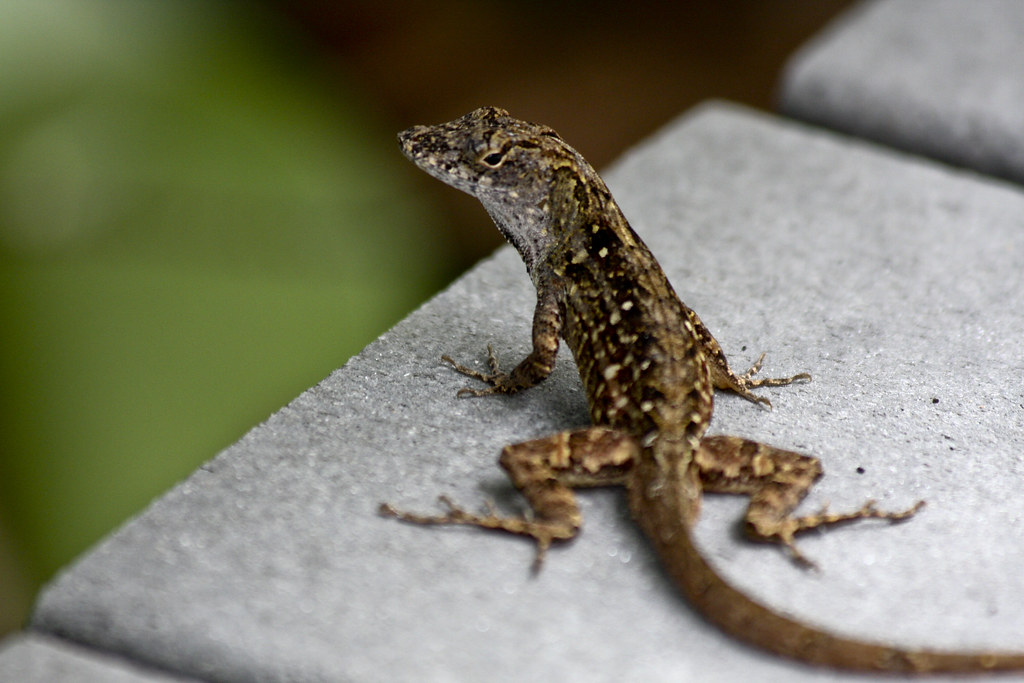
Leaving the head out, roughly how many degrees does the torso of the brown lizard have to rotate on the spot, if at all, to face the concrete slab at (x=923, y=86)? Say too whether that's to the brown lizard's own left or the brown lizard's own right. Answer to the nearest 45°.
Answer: approximately 45° to the brown lizard's own right

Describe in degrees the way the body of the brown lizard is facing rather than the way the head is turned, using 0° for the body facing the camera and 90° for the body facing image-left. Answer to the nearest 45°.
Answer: approximately 135°
